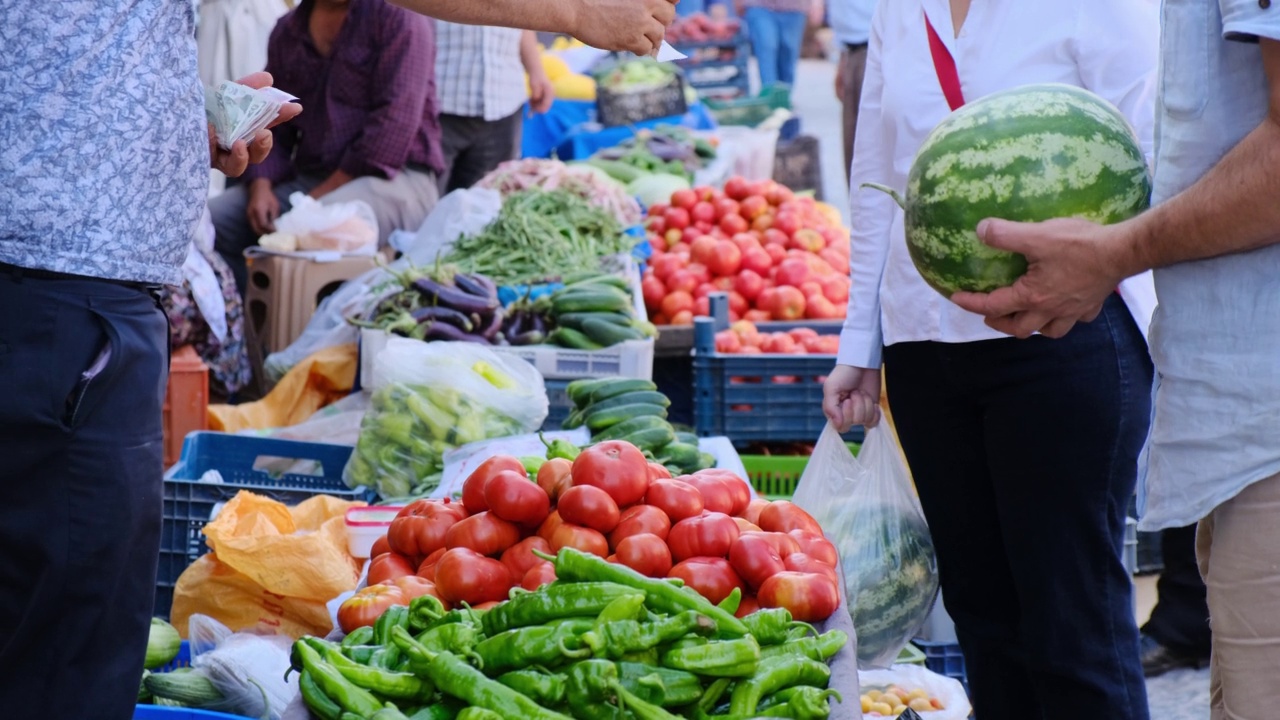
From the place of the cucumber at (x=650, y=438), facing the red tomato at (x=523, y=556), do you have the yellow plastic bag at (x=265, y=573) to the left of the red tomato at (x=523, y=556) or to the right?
right

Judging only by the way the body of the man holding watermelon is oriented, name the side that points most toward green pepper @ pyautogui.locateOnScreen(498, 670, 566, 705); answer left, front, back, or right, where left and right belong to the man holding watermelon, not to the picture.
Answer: front

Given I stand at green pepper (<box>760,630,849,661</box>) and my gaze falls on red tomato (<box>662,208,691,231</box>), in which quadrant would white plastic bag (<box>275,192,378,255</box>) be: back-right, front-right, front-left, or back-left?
front-left

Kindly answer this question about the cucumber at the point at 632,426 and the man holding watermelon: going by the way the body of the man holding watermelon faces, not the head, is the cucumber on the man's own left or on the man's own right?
on the man's own right

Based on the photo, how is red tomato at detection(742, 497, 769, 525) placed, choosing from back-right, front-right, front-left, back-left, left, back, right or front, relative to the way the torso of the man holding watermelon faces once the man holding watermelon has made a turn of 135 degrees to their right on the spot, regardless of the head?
left

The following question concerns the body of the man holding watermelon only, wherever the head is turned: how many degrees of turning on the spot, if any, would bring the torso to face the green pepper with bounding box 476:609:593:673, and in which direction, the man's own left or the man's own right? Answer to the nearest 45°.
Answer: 0° — they already face it

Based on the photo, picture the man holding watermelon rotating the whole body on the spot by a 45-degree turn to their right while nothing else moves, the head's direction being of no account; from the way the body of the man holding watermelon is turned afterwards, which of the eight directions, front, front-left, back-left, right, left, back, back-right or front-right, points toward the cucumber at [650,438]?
front

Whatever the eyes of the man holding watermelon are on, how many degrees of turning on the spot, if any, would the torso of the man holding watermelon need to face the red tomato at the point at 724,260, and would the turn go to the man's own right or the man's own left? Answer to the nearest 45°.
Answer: approximately 45° to the man's own right

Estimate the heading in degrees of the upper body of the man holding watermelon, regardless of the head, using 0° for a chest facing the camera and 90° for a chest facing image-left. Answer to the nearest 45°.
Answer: approximately 90°

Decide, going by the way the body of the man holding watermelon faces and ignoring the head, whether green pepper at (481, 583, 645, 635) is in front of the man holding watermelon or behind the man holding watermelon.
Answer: in front

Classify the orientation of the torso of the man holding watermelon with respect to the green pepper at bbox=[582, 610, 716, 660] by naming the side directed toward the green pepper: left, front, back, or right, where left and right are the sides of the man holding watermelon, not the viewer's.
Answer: front
